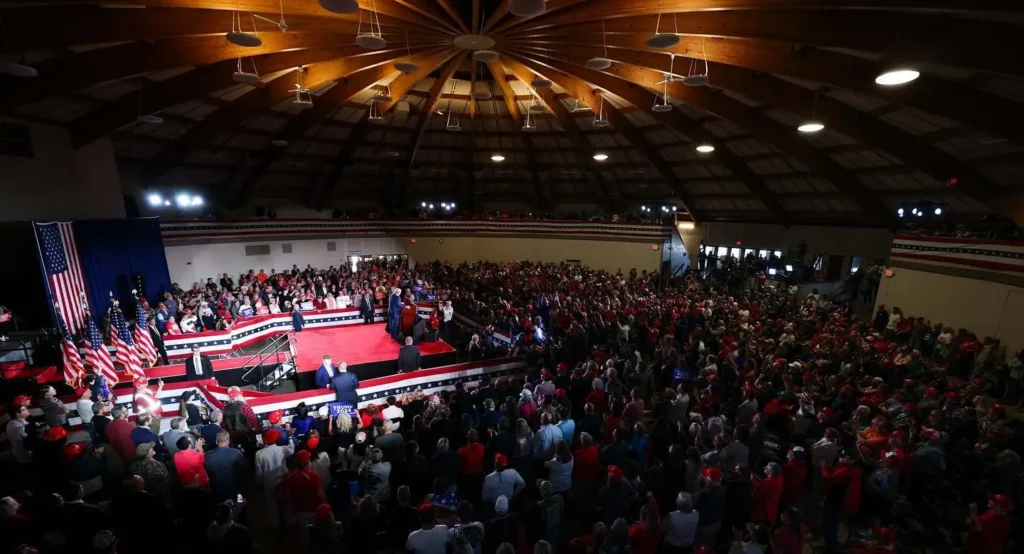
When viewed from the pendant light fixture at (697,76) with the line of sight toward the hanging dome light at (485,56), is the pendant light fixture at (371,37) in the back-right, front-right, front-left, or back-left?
front-left

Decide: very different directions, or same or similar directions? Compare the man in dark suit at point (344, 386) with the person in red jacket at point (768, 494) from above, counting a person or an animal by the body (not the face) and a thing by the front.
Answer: same or similar directions

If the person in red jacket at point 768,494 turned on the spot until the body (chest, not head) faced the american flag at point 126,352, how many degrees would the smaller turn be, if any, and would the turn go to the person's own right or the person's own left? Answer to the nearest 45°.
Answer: approximately 45° to the person's own left

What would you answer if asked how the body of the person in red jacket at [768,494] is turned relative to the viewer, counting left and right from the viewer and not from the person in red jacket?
facing away from the viewer and to the left of the viewer

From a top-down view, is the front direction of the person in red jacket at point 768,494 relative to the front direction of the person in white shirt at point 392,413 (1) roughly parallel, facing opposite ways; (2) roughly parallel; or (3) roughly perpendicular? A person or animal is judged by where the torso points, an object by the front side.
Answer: roughly parallel

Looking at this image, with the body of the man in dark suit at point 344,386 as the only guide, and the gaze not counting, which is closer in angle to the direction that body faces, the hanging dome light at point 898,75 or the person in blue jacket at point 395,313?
the person in blue jacket

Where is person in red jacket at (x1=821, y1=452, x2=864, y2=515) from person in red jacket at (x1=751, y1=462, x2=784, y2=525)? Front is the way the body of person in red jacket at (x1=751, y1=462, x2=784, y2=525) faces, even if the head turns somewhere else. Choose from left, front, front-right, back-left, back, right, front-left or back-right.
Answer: right

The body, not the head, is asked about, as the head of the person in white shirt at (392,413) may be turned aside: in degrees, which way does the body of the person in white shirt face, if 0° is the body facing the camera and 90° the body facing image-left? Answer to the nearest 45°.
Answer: approximately 180°

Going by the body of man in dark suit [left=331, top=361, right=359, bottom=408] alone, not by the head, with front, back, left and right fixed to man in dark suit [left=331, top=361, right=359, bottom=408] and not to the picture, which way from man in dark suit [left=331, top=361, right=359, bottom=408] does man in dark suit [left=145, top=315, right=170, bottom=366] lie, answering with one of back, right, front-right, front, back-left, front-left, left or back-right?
front-left

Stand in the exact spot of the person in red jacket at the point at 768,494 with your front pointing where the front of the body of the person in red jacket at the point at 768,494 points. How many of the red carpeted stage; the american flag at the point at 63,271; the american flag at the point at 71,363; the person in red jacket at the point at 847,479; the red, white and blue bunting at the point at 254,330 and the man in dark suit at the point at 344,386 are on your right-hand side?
1

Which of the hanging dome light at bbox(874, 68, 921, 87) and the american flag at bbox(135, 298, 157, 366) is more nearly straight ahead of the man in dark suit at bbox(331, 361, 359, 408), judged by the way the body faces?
the american flag
